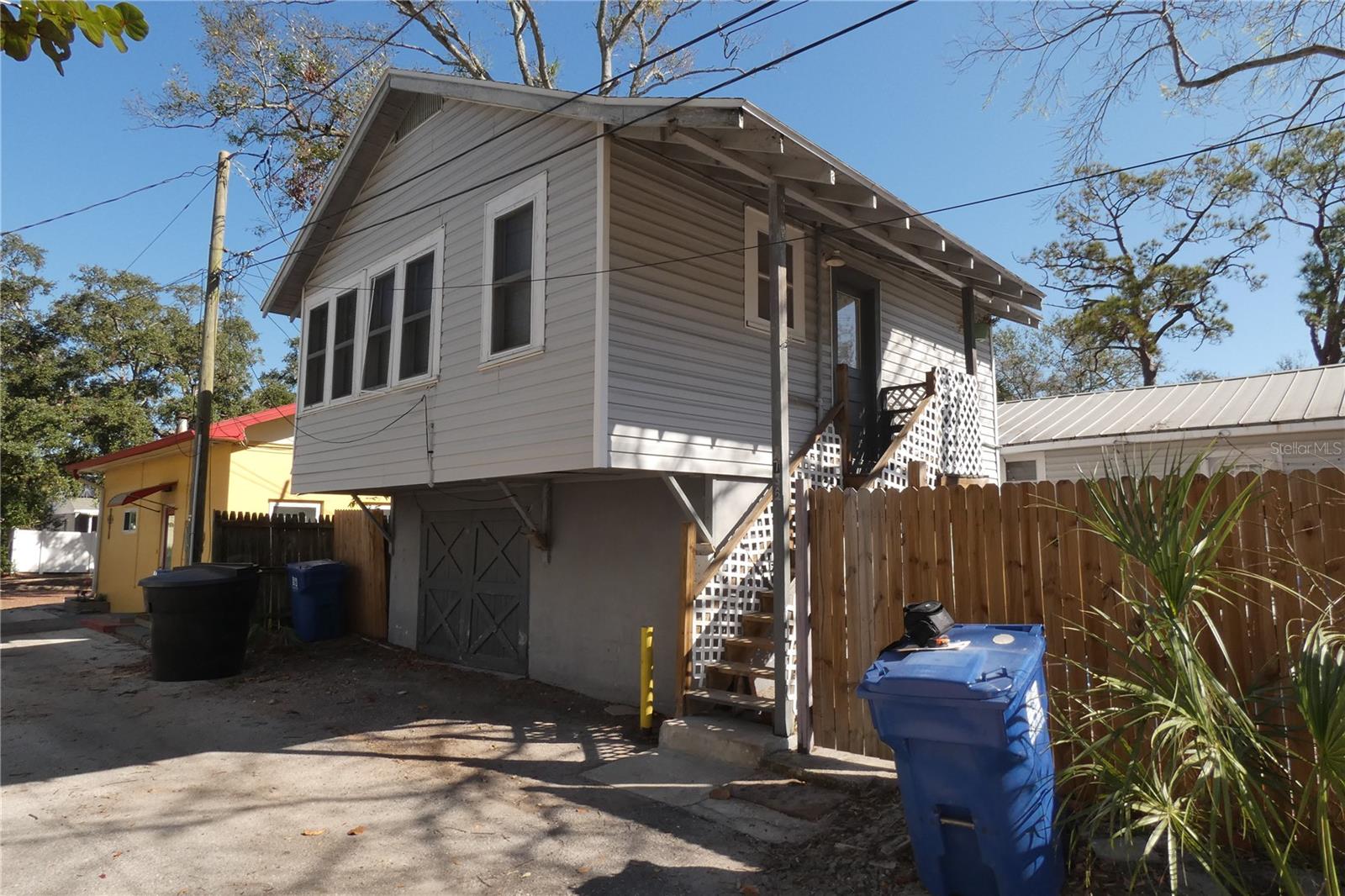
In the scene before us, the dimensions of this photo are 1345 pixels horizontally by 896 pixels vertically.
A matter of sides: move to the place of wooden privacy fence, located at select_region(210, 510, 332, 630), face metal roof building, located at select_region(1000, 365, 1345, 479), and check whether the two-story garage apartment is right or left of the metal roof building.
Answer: right

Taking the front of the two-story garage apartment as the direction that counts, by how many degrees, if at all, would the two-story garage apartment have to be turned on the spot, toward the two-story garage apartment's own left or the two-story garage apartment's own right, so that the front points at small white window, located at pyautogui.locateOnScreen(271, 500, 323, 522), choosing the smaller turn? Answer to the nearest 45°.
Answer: approximately 90° to the two-story garage apartment's own right

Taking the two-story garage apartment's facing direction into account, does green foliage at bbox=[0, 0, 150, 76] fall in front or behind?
in front

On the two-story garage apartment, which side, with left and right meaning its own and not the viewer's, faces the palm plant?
left

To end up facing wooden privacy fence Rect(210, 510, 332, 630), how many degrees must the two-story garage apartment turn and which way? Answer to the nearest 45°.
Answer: approximately 90° to its right

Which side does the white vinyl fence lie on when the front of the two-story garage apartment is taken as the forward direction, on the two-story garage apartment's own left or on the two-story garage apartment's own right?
on the two-story garage apartment's own right

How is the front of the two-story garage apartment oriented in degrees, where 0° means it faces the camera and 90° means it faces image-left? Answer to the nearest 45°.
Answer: approximately 45°

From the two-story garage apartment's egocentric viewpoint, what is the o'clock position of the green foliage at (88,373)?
The green foliage is roughly at 3 o'clock from the two-story garage apartment.

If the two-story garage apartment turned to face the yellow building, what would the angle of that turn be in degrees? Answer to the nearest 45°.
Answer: approximately 90° to its right

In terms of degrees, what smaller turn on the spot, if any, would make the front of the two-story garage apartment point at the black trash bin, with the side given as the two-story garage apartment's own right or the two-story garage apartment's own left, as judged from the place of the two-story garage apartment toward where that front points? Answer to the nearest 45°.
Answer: approximately 45° to the two-story garage apartment's own right

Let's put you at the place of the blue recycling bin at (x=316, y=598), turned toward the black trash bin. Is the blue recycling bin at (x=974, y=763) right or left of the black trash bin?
left

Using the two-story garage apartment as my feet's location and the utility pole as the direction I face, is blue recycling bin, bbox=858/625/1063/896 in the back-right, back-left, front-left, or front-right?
back-left
